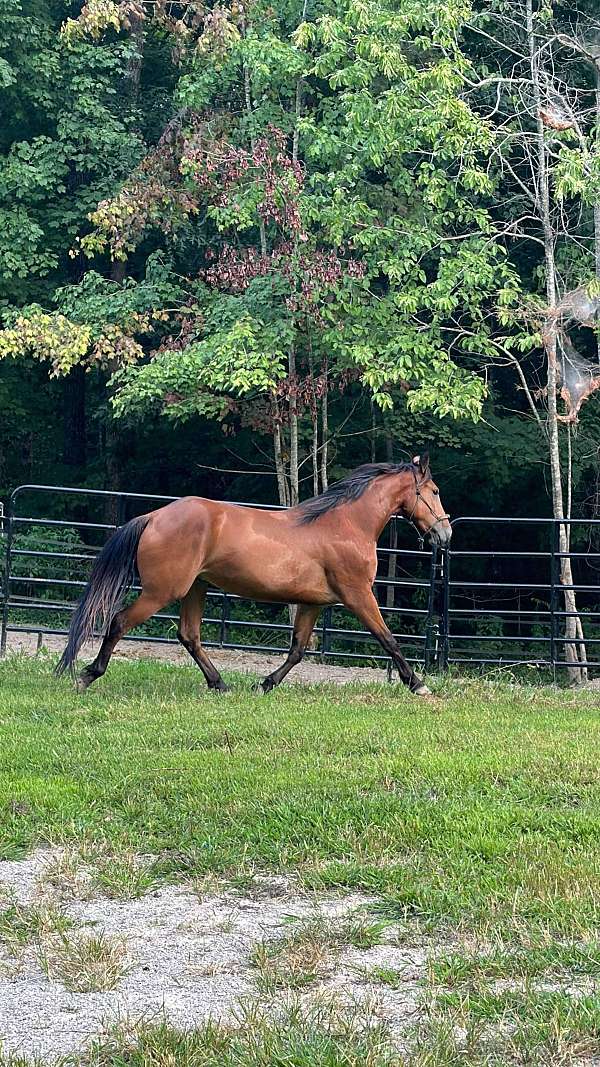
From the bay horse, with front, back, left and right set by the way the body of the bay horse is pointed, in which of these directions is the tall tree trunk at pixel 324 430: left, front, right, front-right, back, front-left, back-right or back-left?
left

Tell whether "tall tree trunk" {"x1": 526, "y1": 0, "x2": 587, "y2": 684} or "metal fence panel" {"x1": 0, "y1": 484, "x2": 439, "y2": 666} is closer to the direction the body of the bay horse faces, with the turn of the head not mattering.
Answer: the tall tree trunk

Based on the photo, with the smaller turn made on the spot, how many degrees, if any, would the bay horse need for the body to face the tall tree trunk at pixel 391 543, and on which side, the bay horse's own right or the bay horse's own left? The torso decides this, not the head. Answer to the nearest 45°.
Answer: approximately 90° to the bay horse's own left

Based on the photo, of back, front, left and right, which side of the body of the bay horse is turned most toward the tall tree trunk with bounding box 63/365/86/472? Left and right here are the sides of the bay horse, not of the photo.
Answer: left

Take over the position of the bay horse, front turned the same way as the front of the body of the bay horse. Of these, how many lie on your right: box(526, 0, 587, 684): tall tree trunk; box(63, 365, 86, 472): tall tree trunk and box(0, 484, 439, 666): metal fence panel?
0

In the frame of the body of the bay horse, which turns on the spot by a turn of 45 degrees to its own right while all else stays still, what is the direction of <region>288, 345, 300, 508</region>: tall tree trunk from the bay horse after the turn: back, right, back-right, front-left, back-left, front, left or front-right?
back-left

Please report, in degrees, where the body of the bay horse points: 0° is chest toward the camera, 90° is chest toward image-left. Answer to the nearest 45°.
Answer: approximately 270°

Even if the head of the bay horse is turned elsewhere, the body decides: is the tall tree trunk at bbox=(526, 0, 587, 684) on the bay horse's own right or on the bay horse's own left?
on the bay horse's own left

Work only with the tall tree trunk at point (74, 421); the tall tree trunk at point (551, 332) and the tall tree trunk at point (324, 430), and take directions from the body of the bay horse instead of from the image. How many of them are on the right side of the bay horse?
0

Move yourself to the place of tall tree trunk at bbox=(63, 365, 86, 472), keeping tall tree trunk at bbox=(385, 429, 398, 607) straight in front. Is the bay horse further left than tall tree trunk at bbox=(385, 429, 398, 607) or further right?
right

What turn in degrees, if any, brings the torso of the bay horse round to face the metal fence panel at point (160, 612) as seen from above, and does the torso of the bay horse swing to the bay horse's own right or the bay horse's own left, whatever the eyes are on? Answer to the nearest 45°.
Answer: approximately 90° to the bay horse's own left
